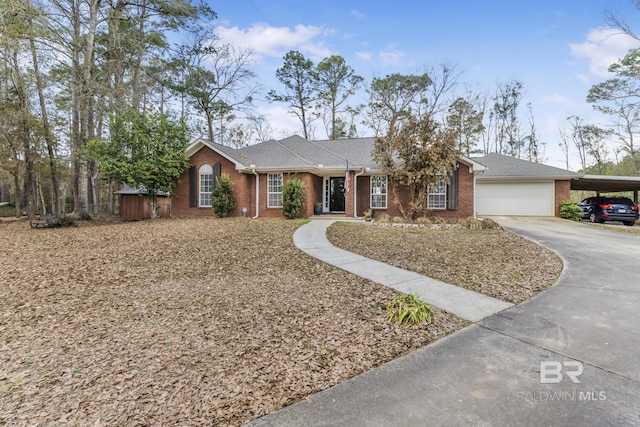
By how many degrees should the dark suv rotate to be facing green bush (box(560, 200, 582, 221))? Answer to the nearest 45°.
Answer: approximately 45° to its left

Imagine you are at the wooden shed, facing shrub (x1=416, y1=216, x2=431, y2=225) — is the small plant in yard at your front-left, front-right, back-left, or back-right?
front-right

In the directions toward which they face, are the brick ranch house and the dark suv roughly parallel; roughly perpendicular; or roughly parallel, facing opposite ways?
roughly parallel, facing opposite ways

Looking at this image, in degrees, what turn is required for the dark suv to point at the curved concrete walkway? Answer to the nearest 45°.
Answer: approximately 135° to its left

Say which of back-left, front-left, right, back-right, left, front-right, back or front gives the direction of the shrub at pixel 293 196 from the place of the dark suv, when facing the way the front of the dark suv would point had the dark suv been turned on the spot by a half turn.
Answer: right

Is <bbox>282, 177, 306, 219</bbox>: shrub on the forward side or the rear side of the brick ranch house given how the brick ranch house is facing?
on the forward side

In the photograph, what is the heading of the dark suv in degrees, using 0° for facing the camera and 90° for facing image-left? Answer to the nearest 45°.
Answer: approximately 135°

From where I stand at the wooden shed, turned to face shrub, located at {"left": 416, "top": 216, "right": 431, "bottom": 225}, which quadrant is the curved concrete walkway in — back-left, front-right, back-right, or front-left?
front-right

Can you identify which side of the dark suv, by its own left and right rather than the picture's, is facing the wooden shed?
left

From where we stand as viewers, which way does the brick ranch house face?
facing the viewer

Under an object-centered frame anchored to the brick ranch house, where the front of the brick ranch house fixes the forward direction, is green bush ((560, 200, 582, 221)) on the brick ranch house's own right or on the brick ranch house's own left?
on the brick ranch house's own left

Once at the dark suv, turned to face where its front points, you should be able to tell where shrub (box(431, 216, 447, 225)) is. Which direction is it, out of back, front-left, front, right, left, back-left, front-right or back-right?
left

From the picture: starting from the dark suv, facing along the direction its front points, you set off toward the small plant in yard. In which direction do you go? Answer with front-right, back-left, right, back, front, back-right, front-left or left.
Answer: back-left

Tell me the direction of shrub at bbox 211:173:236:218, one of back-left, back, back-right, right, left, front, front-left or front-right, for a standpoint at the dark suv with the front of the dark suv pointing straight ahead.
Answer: left

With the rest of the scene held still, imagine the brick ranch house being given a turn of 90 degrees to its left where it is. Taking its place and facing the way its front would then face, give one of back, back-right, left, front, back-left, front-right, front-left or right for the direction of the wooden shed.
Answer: back

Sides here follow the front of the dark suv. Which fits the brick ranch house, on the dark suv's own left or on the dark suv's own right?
on the dark suv's own left

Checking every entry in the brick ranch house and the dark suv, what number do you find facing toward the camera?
1
